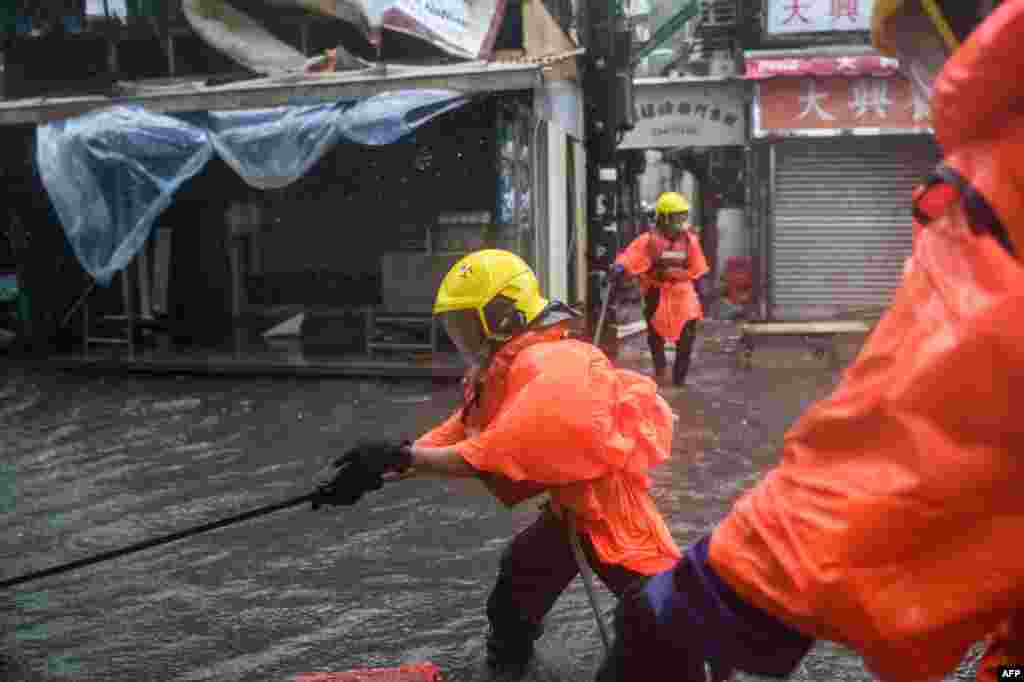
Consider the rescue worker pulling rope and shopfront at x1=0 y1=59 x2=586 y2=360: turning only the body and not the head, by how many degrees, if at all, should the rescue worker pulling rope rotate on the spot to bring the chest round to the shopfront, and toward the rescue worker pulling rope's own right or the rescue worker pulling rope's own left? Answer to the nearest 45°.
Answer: approximately 90° to the rescue worker pulling rope's own right

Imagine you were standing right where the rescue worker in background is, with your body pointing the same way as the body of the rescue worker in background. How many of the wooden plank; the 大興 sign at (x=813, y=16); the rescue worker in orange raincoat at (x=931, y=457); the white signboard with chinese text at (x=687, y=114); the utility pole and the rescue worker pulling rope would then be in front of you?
2

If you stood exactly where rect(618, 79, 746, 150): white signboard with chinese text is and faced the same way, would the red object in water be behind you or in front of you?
in front

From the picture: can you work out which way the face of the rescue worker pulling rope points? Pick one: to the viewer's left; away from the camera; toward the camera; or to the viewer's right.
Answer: to the viewer's left

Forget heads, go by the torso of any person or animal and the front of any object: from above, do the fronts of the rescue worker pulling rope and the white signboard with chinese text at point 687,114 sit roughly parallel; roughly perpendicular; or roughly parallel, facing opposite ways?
roughly perpendicular

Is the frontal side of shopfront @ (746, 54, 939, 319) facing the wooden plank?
yes

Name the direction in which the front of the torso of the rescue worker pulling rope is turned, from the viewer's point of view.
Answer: to the viewer's left

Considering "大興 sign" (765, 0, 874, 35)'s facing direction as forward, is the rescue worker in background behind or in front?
in front

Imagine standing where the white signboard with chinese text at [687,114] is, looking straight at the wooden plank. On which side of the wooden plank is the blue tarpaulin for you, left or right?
right

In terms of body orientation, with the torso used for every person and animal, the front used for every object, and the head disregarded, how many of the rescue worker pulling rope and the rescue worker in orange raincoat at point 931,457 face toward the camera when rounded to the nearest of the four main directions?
0
